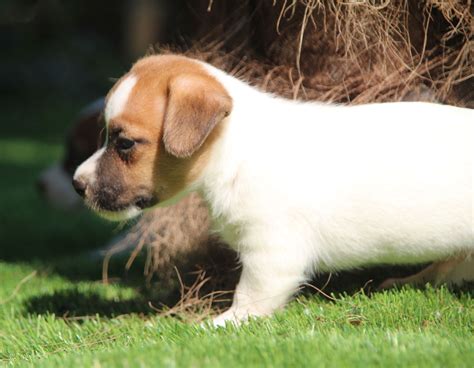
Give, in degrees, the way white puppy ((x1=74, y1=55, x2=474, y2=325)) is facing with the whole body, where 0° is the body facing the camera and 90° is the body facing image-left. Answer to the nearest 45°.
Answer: approximately 90°
